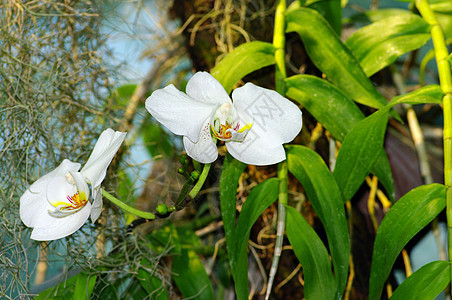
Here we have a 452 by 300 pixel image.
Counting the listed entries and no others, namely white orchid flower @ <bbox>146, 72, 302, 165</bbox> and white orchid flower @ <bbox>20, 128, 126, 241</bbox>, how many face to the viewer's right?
0

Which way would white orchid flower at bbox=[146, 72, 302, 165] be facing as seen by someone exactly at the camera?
facing the viewer

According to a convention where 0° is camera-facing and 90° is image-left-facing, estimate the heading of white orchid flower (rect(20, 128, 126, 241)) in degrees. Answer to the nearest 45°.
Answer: approximately 45°
